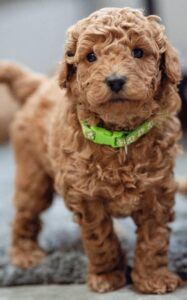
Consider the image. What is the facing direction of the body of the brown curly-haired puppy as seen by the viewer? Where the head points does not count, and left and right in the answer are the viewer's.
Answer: facing the viewer and to the right of the viewer
